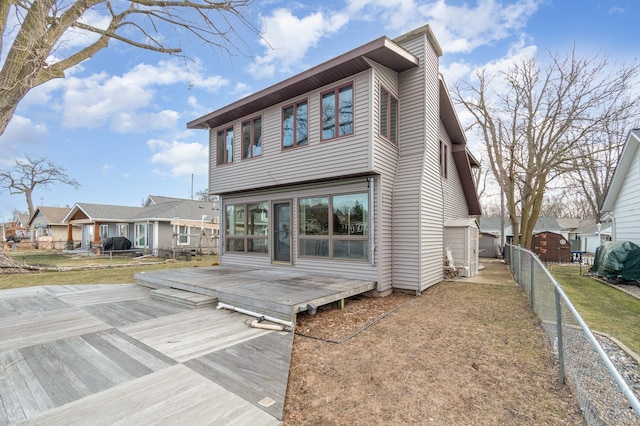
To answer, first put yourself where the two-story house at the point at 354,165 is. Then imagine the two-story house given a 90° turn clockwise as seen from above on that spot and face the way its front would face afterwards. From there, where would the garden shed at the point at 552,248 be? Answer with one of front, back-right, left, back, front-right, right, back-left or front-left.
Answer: right

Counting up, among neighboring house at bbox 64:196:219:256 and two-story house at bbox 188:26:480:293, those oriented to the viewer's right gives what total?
0

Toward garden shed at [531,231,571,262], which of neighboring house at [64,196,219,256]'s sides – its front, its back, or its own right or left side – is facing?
left

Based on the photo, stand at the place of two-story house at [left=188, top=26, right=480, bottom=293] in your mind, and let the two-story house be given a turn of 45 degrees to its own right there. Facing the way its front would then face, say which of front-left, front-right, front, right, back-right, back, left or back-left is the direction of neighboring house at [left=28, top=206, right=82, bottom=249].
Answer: front-right

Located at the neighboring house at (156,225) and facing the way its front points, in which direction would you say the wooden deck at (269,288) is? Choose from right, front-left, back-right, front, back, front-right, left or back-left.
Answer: front-left

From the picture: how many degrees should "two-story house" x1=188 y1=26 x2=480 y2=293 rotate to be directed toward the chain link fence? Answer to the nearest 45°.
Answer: approximately 45° to its left

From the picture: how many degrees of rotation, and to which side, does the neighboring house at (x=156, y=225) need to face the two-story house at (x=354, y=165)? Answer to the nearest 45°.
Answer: approximately 45° to its left

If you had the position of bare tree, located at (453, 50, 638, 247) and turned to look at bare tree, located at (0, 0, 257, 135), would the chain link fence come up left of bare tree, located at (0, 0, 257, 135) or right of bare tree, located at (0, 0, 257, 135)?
left

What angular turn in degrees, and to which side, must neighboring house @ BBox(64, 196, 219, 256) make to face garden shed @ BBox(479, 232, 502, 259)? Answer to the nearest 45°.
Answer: approximately 90° to its left

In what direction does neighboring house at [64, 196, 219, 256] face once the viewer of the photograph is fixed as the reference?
facing the viewer and to the left of the viewer

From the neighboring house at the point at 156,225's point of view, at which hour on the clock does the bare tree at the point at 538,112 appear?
The bare tree is roughly at 9 o'clock from the neighboring house.

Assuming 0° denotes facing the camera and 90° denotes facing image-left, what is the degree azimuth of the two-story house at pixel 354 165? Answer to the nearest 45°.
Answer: approximately 45°

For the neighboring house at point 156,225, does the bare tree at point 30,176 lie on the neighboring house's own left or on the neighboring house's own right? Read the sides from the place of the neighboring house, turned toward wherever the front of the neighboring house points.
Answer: on the neighboring house's own right

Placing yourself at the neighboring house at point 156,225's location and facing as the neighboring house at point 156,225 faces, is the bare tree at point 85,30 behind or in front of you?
in front
